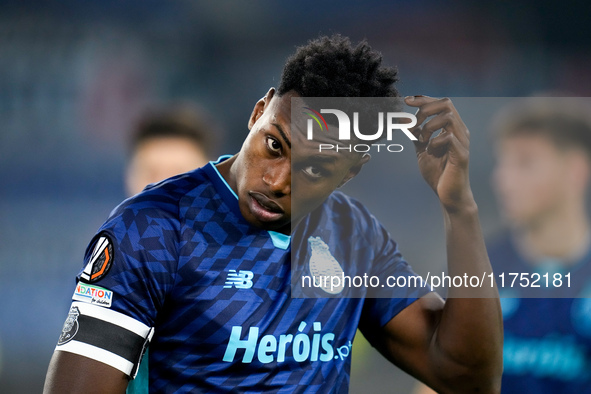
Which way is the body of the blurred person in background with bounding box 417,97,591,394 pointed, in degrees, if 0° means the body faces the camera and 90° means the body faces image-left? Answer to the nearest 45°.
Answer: approximately 45°

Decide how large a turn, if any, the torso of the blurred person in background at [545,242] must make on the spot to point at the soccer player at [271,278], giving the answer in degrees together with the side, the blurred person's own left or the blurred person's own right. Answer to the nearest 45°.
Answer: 0° — they already face them
